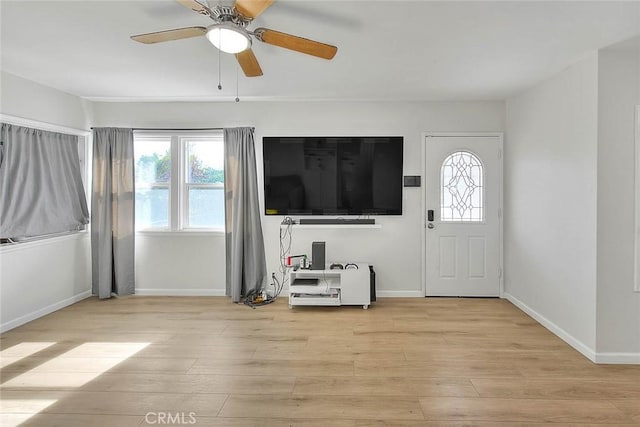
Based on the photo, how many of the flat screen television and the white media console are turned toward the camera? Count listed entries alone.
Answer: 2

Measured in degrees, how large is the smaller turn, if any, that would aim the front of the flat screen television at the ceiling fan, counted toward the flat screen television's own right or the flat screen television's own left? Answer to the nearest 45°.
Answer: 0° — it already faces it

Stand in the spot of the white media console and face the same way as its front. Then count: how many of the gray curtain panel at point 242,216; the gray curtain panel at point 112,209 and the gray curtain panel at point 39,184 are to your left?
0

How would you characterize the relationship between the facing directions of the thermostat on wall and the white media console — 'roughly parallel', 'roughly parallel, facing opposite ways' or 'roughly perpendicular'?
roughly parallel

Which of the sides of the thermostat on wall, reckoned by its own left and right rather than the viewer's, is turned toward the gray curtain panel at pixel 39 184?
right

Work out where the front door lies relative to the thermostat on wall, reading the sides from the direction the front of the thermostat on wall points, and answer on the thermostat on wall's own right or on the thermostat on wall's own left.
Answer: on the thermostat on wall's own left

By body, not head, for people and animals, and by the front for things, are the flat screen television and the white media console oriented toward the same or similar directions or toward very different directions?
same or similar directions

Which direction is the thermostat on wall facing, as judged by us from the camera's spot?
facing the viewer

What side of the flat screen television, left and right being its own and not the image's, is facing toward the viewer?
front

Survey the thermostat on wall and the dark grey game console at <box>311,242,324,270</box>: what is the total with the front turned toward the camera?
2

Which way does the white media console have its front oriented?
toward the camera

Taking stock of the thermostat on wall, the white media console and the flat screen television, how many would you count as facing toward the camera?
3

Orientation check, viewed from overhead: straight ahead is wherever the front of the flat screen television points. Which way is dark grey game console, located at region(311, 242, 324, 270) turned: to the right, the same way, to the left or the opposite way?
the same way

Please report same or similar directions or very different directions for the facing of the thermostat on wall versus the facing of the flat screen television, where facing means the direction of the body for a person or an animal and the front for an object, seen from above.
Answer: same or similar directions

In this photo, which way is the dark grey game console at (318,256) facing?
toward the camera

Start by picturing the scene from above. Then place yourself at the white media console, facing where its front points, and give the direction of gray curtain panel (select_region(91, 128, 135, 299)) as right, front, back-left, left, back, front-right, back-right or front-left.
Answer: right

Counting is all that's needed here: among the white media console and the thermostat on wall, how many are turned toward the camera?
2
